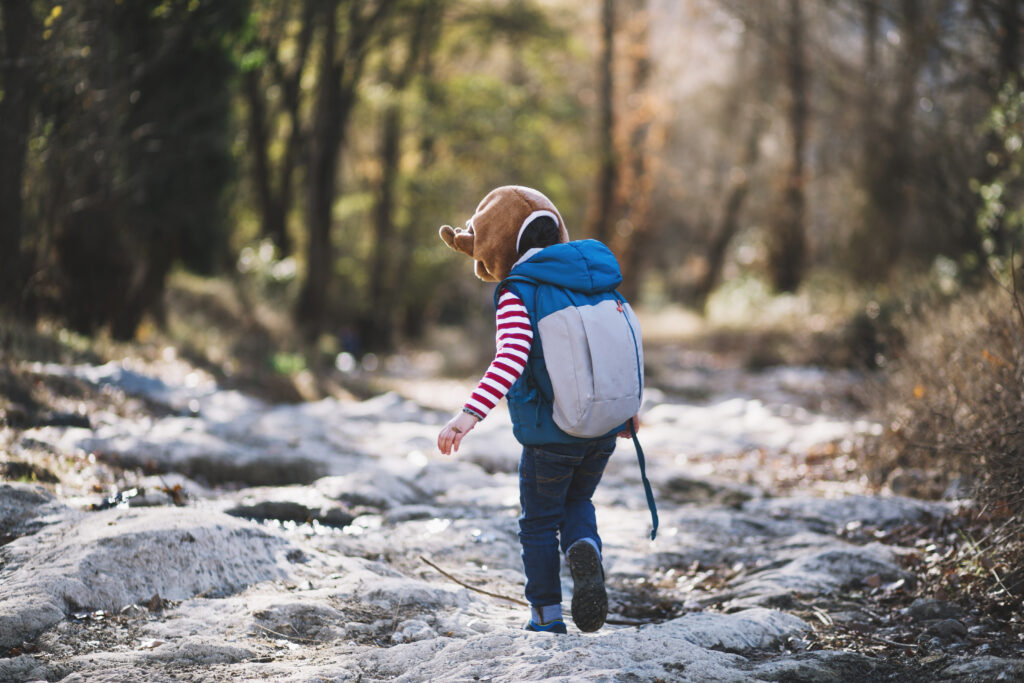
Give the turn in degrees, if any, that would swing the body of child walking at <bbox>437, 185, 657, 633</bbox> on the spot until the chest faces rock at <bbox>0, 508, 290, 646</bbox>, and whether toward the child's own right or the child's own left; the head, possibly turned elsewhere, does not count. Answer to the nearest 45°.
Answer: approximately 45° to the child's own left

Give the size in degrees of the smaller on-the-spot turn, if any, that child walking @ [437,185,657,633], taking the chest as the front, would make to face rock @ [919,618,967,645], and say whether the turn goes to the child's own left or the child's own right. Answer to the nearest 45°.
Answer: approximately 135° to the child's own right

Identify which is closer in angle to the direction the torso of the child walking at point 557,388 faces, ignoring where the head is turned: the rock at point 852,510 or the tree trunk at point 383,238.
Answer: the tree trunk

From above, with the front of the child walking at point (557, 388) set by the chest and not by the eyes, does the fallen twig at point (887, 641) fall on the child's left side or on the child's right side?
on the child's right side

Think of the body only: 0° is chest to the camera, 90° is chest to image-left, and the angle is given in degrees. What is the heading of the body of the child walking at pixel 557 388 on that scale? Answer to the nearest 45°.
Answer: approximately 135°

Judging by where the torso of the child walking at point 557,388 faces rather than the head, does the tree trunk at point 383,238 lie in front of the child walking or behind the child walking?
in front

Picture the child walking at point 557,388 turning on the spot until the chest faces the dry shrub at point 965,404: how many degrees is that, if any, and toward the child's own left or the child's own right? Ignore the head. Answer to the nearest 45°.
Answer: approximately 90° to the child's own right

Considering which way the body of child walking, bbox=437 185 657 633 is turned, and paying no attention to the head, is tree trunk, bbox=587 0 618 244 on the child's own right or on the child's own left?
on the child's own right
